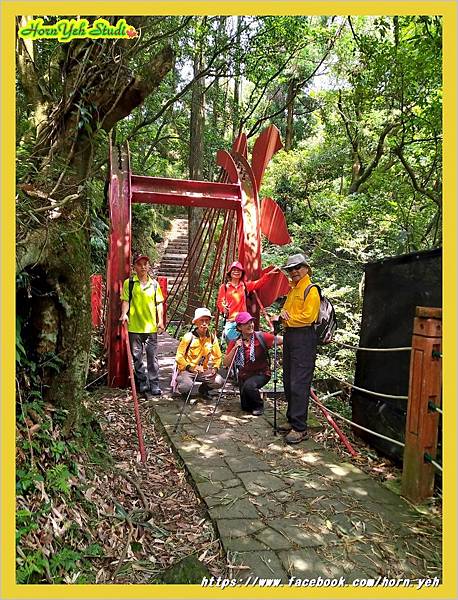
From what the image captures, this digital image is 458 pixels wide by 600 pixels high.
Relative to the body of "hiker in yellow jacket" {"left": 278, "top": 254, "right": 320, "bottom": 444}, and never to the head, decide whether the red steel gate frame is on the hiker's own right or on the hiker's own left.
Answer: on the hiker's own right

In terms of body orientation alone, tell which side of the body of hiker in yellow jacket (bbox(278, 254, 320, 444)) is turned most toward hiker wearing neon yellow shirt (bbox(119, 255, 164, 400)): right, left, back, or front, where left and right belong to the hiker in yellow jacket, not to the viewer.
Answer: right

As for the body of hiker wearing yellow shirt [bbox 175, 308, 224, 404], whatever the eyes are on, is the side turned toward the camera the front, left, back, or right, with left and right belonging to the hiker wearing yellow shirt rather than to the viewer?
front

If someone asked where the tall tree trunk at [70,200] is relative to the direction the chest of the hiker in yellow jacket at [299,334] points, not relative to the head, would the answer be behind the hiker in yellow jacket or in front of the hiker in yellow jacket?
in front

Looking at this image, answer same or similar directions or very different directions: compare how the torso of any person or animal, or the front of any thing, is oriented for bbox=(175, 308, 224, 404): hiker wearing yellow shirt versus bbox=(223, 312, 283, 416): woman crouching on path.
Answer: same or similar directions

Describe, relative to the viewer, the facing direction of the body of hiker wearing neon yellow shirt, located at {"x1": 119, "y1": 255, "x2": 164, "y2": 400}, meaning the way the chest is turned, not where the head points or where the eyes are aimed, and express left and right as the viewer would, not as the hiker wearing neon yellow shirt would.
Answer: facing the viewer

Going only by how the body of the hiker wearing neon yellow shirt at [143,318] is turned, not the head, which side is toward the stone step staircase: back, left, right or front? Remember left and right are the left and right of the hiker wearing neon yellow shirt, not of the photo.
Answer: back

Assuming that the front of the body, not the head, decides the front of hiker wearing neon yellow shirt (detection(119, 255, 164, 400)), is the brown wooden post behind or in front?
in front

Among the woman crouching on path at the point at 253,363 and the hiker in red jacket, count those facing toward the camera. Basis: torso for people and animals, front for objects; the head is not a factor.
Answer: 2

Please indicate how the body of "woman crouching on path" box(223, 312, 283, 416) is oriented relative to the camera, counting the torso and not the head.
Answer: toward the camera

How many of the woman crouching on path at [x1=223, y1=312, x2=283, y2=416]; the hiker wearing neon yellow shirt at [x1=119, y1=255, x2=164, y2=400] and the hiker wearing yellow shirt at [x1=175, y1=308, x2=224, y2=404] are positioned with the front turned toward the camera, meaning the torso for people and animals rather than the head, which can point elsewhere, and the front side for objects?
3
